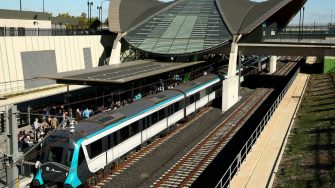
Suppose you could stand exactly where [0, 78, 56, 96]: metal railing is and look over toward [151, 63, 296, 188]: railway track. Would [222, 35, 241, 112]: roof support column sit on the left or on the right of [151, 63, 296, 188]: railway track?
left

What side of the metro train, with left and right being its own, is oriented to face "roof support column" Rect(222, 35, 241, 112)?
back

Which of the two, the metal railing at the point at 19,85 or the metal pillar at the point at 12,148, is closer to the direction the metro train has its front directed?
the metal pillar

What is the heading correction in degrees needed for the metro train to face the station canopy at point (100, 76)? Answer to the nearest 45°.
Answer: approximately 135° to its right

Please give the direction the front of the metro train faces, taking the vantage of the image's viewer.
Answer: facing the viewer and to the left of the viewer

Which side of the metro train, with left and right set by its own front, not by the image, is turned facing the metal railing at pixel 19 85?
right

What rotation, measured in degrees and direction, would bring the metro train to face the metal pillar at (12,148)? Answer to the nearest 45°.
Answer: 0° — it already faces it
